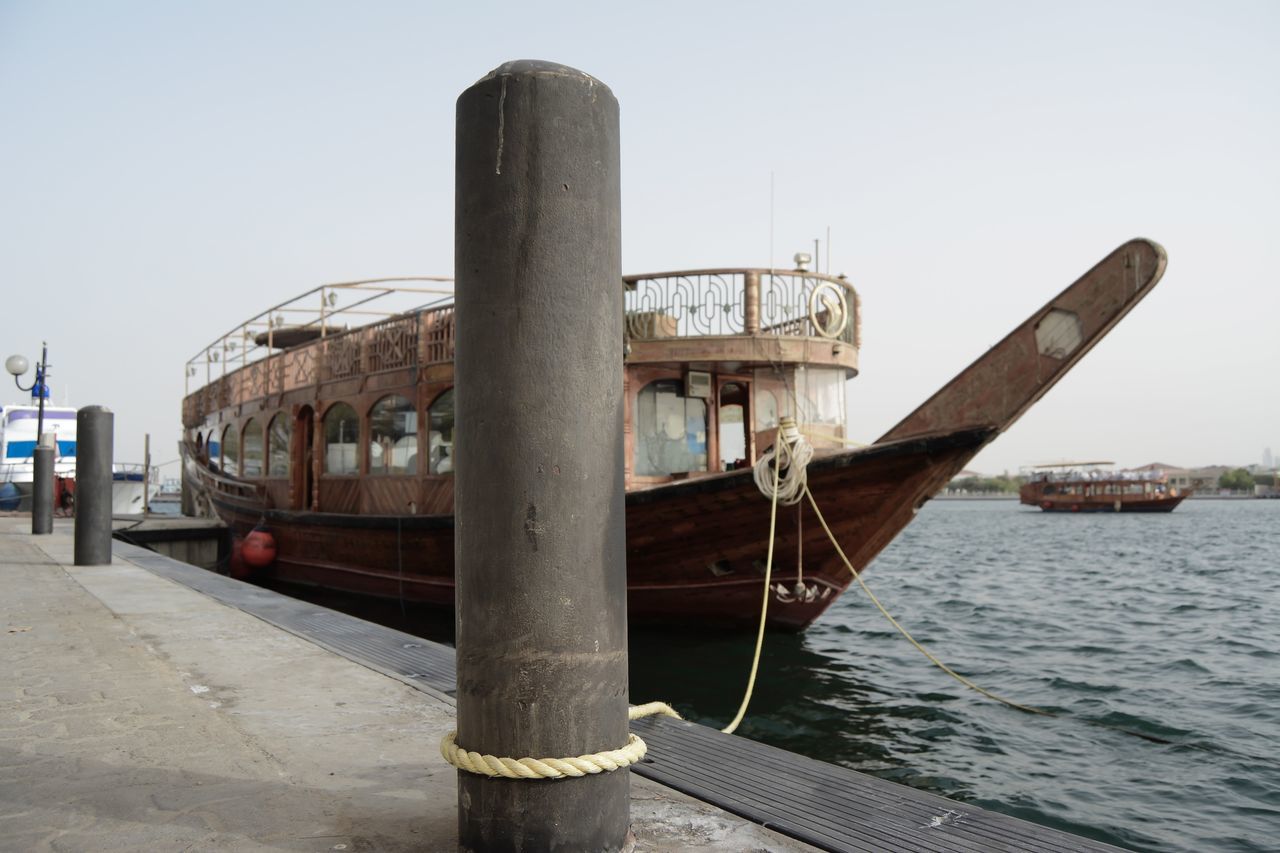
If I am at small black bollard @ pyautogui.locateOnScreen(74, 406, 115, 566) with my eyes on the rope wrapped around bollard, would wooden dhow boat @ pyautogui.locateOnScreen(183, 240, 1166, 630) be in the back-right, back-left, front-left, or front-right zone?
front-left

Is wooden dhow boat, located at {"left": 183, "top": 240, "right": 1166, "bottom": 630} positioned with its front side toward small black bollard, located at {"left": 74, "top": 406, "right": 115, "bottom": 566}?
no

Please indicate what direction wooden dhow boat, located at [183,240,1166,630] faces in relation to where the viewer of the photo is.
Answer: facing the viewer and to the right of the viewer

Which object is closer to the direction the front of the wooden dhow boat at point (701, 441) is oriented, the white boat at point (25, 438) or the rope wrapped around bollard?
the rope wrapped around bollard

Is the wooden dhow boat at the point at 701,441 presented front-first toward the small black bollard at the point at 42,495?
no

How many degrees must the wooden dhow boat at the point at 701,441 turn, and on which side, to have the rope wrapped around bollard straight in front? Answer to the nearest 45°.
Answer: approximately 45° to its right

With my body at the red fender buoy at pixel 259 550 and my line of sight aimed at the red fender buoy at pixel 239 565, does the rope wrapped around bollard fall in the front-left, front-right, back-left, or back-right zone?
back-left

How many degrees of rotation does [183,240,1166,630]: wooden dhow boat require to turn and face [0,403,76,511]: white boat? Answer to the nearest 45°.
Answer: approximately 180°

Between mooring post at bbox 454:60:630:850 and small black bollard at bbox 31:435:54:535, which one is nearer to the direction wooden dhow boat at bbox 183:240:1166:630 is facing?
the mooring post

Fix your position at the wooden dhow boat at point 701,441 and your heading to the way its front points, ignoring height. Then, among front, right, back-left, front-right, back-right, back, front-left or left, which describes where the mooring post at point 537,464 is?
front-right
